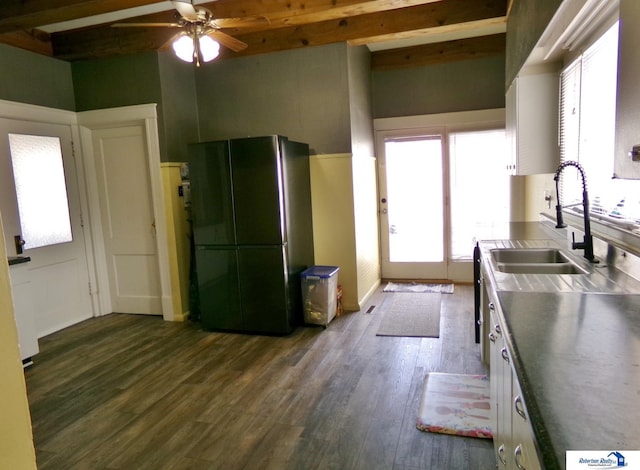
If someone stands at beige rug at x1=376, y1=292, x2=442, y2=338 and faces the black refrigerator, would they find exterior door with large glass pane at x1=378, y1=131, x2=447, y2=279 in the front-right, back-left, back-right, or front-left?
back-right

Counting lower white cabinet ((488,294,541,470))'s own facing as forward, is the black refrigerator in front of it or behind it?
in front

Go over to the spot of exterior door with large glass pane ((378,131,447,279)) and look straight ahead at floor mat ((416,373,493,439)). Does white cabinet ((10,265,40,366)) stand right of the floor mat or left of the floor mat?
right

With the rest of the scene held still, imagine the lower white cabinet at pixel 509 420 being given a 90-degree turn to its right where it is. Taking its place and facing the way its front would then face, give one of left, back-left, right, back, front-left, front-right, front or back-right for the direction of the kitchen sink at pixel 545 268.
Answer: front

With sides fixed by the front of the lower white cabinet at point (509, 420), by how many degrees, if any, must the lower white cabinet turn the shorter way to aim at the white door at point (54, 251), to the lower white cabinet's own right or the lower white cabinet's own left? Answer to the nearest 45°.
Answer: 0° — it already faces it

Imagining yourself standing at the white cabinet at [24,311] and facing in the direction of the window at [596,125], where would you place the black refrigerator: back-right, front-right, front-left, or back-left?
front-left

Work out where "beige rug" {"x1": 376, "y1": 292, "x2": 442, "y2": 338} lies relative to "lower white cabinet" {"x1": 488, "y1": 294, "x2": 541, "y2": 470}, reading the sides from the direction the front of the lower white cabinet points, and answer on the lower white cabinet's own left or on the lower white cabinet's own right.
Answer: on the lower white cabinet's own right

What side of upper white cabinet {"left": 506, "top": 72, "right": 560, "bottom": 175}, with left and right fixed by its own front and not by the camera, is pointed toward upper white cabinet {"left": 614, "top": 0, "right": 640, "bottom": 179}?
left

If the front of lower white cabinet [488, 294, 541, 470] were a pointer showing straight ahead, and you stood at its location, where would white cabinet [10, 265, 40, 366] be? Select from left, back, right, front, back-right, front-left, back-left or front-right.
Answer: front

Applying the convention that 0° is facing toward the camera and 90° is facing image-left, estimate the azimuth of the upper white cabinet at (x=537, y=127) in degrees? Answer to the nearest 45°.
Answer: approximately 90°

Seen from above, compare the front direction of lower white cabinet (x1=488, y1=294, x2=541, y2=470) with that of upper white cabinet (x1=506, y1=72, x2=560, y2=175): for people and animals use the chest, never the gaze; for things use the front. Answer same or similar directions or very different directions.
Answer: same or similar directions

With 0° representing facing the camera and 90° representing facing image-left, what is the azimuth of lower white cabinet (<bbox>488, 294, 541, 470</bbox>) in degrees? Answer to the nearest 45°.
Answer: approximately 90°

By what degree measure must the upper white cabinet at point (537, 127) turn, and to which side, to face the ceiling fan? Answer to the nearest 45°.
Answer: approximately 45° to its left

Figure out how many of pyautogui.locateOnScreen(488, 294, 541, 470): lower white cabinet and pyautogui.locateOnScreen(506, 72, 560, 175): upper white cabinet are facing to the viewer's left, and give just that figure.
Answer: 2
